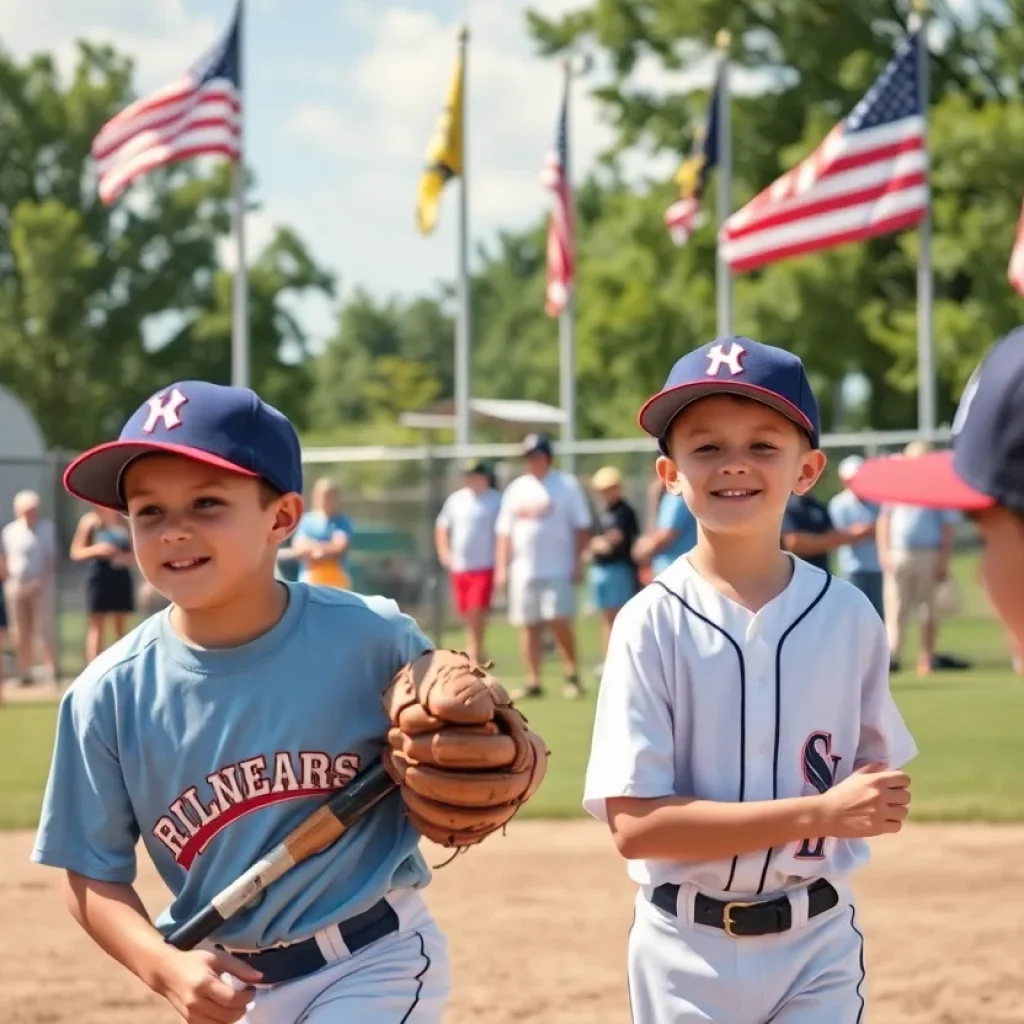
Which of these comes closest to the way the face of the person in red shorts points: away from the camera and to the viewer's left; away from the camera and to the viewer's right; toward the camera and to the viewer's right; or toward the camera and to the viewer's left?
toward the camera and to the viewer's left

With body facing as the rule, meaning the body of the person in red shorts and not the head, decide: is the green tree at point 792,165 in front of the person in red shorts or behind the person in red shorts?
behind

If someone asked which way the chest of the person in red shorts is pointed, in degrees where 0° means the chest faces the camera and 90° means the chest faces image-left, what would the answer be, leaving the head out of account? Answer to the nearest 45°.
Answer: approximately 0°

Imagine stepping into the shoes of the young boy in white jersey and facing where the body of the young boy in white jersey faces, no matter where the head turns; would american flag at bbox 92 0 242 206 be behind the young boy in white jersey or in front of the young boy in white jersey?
behind

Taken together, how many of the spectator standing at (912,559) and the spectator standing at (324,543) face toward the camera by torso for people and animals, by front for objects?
2

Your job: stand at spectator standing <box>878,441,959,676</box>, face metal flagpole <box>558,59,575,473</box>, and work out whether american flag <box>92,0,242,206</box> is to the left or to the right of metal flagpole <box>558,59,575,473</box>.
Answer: left
